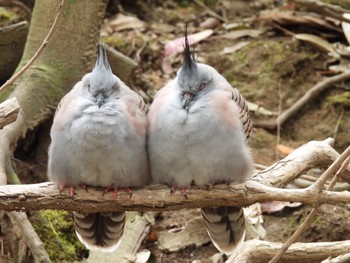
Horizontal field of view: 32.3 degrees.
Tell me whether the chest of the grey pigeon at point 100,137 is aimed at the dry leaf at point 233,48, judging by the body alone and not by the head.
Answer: no

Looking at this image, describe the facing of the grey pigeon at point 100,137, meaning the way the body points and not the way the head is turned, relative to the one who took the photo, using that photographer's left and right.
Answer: facing the viewer

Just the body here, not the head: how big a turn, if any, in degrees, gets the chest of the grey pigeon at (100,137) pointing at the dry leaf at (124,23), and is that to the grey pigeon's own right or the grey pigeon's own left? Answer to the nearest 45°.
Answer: approximately 180°

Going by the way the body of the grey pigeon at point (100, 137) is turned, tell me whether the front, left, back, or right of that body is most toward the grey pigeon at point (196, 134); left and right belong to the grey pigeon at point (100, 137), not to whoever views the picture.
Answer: left

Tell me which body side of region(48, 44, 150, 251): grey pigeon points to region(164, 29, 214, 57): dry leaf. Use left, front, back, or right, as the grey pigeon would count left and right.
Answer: back

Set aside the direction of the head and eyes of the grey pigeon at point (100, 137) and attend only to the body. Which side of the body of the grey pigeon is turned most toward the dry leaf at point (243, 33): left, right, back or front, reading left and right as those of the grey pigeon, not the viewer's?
back

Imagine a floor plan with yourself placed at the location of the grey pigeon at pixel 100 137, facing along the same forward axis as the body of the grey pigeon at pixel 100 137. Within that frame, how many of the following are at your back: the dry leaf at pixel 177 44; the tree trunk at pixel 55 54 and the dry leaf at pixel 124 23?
3

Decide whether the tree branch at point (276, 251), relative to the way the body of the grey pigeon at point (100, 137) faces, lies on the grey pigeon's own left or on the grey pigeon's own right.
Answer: on the grey pigeon's own left

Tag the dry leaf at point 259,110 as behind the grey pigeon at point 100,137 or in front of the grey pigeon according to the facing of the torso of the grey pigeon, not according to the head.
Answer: behind

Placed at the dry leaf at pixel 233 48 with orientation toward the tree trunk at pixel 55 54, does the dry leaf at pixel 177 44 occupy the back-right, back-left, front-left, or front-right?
front-right

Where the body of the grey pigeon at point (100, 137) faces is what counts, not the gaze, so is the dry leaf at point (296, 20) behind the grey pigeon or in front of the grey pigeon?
behind

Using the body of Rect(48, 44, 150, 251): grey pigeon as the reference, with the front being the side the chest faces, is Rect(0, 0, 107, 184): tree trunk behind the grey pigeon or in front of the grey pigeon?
behind

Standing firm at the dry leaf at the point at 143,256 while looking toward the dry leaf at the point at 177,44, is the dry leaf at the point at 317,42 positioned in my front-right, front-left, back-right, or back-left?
front-right
